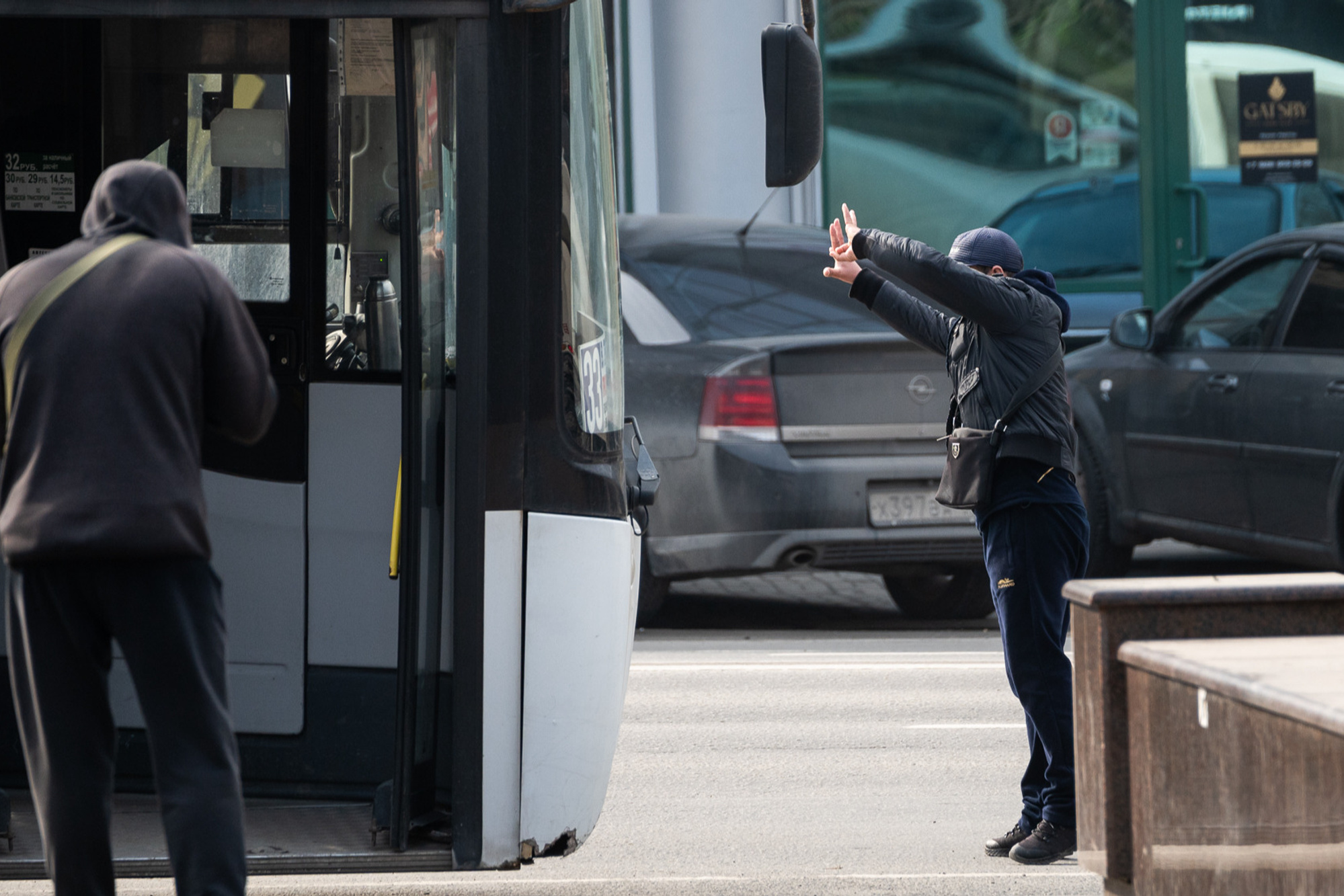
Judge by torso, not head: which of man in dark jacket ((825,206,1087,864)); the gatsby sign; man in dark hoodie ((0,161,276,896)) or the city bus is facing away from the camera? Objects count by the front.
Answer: man in dark hoodie ((0,161,276,896))

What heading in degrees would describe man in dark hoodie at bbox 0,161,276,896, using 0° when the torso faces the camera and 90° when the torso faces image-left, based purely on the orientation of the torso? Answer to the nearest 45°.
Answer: approximately 180°

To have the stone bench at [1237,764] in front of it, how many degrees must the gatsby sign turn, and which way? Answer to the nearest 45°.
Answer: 0° — it already faces it

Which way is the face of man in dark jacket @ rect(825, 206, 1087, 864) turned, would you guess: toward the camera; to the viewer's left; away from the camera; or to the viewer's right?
to the viewer's left

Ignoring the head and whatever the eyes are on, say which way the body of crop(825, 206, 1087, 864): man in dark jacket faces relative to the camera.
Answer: to the viewer's left

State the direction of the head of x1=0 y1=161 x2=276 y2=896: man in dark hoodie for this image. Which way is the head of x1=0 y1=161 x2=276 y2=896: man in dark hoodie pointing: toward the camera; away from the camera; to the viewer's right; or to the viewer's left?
away from the camera

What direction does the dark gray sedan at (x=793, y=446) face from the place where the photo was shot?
facing away from the viewer and to the left of the viewer

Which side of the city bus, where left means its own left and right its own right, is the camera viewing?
right

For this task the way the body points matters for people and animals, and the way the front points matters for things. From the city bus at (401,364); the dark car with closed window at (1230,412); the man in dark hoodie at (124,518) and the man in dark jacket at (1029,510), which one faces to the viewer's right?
the city bus

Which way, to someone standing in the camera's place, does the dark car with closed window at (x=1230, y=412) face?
facing away from the viewer and to the left of the viewer

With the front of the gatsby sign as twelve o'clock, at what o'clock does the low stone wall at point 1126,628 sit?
The low stone wall is roughly at 12 o'clock from the gatsby sign.
